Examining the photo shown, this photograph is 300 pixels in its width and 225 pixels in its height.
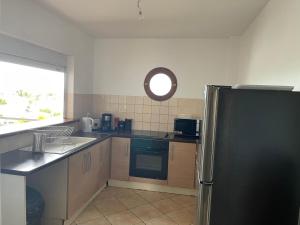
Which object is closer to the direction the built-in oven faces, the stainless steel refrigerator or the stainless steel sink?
the stainless steel refrigerator

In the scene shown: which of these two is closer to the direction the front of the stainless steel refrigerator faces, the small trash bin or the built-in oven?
the small trash bin

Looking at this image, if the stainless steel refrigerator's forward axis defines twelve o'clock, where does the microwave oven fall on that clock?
The microwave oven is roughly at 2 o'clock from the stainless steel refrigerator.

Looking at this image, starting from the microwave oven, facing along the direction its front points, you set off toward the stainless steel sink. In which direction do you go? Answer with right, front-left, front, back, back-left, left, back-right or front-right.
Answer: front-right

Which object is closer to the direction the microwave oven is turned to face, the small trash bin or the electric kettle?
the small trash bin

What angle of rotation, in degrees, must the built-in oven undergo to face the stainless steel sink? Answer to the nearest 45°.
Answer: approximately 45° to its right

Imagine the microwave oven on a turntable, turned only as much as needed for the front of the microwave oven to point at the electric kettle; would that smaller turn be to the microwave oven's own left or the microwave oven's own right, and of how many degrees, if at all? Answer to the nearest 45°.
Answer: approximately 90° to the microwave oven's own right

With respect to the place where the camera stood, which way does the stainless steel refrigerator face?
facing to the left of the viewer

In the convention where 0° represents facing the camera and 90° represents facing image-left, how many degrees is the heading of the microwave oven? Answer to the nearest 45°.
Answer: approximately 0°
